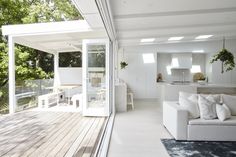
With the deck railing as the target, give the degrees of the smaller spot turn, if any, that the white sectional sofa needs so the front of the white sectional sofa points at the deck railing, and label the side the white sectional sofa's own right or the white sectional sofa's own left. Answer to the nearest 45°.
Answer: approximately 90° to the white sectional sofa's own right

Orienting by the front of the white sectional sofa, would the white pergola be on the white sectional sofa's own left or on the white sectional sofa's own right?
on the white sectional sofa's own right

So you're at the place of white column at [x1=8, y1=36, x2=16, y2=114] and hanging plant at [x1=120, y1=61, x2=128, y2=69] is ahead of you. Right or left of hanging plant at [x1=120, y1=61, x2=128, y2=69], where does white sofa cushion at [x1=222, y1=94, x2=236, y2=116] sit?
right

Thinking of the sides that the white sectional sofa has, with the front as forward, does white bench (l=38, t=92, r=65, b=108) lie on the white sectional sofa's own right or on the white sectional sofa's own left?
on the white sectional sofa's own right
